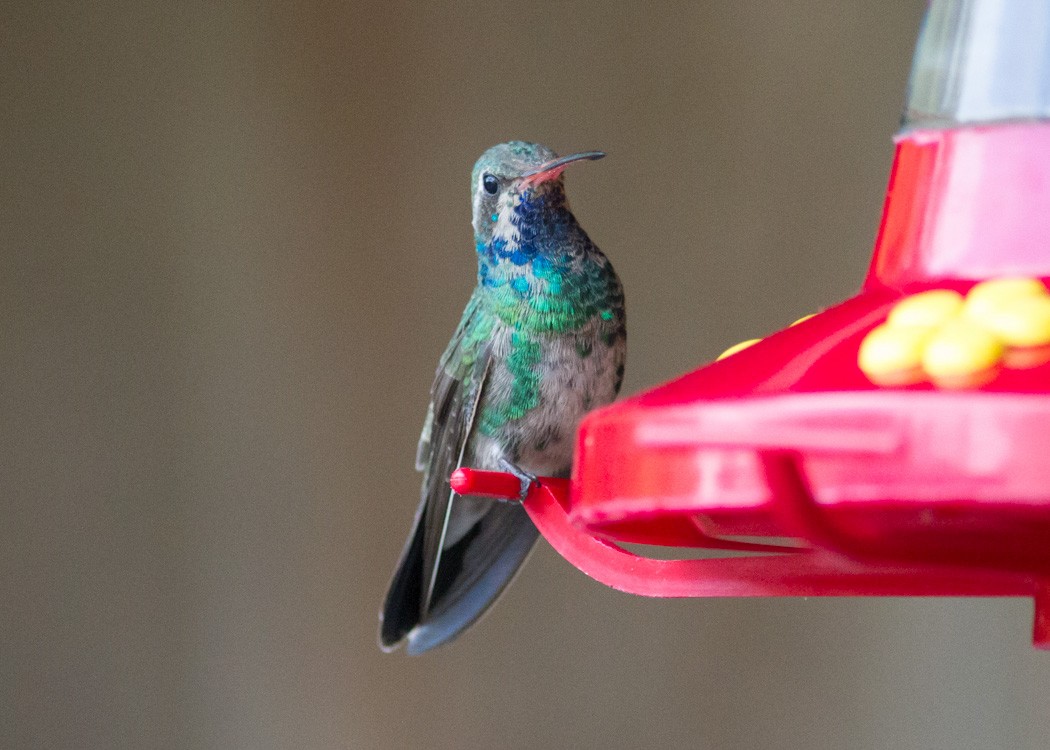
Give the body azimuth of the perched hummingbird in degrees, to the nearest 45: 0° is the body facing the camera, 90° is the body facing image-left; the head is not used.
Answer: approximately 315°
